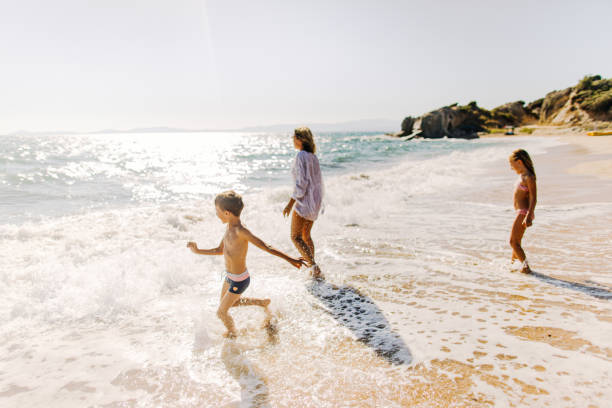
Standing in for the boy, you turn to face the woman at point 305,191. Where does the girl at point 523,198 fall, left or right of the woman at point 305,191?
right

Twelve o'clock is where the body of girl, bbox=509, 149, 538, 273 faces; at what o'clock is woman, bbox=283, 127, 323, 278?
woman, bbox=283, 127, 323, 278 is roughly at 11 o'clock from girl, bbox=509, 149, 538, 273.

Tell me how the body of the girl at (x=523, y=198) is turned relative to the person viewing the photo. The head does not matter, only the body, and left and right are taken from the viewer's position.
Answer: facing to the left of the viewer

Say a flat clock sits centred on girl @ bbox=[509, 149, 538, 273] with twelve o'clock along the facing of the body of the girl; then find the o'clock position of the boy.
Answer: The boy is roughly at 10 o'clock from the girl.

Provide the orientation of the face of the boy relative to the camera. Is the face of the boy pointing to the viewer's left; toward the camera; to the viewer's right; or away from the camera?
to the viewer's left

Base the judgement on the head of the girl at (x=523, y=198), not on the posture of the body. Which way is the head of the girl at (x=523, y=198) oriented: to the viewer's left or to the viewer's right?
to the viewer's left
